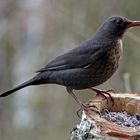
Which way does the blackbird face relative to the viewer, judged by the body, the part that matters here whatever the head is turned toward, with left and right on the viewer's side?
facing to the right of the viewer
